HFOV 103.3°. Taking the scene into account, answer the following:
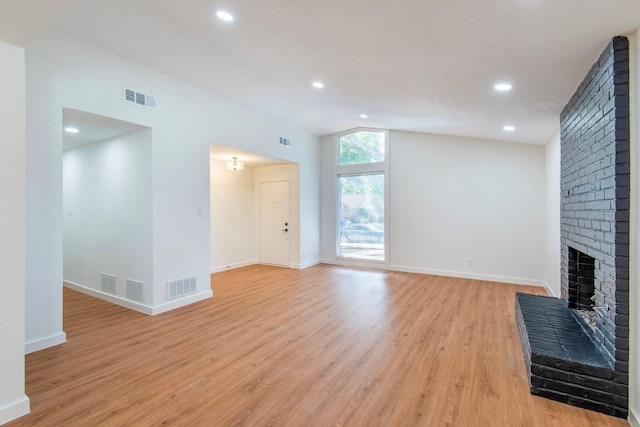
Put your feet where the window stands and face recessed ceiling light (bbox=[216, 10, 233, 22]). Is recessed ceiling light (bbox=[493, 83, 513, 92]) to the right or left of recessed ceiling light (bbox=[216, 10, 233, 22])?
left

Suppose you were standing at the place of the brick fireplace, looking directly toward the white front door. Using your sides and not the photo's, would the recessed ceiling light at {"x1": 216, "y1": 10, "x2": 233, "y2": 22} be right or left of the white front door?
left

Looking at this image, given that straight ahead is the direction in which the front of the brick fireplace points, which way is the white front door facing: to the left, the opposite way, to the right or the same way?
to the left

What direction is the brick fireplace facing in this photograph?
to the viewer's left

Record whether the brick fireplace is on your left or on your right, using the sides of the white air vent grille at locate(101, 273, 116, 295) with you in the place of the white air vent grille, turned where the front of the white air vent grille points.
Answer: on your left

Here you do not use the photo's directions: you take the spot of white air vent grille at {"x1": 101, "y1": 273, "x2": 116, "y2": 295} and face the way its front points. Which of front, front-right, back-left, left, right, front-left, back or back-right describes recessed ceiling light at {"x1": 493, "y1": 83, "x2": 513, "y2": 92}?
left

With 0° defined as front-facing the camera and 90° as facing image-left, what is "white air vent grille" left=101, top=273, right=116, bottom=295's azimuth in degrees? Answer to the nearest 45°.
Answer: approximately 45°

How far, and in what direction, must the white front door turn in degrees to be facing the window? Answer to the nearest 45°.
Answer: approximately 135° to its left

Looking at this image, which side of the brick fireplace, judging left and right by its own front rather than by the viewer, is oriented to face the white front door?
front

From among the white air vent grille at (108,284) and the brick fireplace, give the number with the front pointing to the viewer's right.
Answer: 0

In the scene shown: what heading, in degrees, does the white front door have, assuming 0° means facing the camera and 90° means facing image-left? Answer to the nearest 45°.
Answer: approximately 45°
